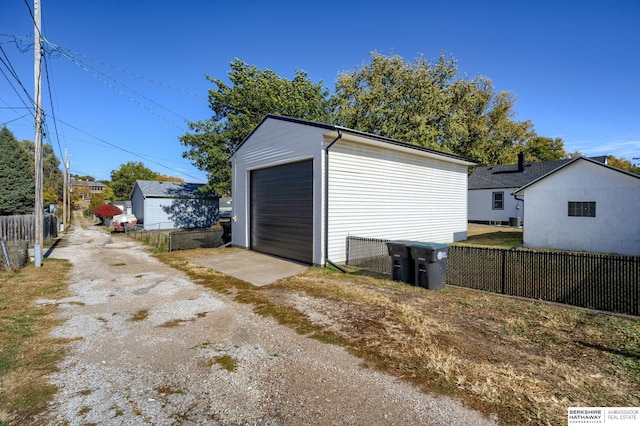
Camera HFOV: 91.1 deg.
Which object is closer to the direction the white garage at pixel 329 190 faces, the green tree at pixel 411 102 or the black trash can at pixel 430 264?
the black trash can

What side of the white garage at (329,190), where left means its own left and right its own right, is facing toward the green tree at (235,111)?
right

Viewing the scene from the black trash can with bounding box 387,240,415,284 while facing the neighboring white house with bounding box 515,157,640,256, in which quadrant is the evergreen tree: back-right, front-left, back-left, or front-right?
back-left

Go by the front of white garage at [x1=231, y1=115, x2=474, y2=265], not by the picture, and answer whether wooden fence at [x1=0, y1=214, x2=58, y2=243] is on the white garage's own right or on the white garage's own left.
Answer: on the white garage's own right

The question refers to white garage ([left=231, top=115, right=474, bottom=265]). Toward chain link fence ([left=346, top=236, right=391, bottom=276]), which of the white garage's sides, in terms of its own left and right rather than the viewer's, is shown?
left

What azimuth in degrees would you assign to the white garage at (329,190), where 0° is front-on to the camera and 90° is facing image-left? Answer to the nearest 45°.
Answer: approximately 45°

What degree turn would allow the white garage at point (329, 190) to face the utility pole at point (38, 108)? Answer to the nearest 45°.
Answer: approximately 45° to its right

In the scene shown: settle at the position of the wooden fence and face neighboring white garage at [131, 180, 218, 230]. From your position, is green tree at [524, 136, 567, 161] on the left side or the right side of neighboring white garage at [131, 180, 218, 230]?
right

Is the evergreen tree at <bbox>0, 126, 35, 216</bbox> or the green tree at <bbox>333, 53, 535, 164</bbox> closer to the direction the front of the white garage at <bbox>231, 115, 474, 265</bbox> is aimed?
the evergreen tree

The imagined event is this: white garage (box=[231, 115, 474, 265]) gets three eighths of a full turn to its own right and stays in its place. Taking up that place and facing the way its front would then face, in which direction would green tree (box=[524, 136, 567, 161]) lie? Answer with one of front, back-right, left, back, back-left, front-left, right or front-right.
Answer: front-right

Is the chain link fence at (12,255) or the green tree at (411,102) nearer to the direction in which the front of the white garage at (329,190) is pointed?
the chain link fence
